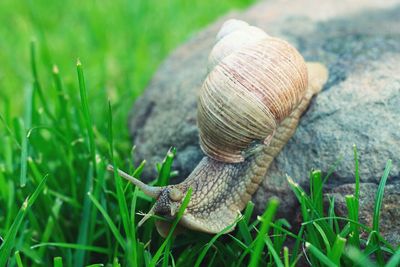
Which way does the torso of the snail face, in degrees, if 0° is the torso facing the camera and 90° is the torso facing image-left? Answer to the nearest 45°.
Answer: approximately 45°

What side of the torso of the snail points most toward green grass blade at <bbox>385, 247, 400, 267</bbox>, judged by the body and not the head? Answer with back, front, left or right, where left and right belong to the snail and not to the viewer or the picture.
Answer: left

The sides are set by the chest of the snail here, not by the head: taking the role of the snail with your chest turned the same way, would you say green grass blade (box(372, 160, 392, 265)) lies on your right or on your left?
on your left

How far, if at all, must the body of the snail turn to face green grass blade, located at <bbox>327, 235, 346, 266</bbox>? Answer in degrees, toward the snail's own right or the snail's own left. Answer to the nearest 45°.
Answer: approximately 90° to the snail's own left
